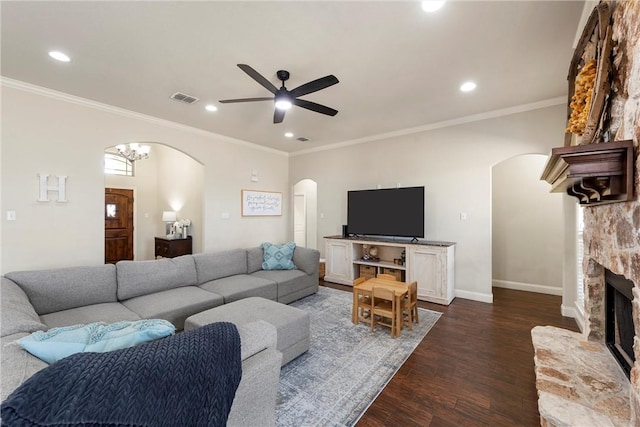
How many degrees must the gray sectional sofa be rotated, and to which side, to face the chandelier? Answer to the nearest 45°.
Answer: approximately 135° to its left

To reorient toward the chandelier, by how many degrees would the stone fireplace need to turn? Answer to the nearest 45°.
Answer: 0° — it already faces it

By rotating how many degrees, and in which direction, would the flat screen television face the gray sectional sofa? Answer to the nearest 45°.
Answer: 0° — it already faces it

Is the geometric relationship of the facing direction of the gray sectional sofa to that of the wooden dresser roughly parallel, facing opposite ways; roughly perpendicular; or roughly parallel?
roughly perpendicular

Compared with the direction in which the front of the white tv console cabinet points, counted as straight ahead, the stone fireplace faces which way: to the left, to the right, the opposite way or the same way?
to the right

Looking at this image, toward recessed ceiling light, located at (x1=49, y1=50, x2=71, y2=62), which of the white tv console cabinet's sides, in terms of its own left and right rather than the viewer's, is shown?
front

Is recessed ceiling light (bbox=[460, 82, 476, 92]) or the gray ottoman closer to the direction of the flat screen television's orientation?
the gray ottoman

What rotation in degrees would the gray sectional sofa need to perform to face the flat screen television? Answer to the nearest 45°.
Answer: approximately 45° to its left

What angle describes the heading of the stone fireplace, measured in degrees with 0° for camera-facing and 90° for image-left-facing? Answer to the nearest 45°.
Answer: approximately 90°

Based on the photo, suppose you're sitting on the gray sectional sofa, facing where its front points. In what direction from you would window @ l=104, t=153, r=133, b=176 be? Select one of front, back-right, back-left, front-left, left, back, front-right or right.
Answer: back-left

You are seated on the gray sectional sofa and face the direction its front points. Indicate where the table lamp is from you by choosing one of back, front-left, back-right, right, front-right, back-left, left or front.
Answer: back-left

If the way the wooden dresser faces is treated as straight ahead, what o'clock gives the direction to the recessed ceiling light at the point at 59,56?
The recessed ceiling light is roughly at 11 o'clock from the wooden dresser.

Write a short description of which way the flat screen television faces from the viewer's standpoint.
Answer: facing the viewer and to the left of the viewer
